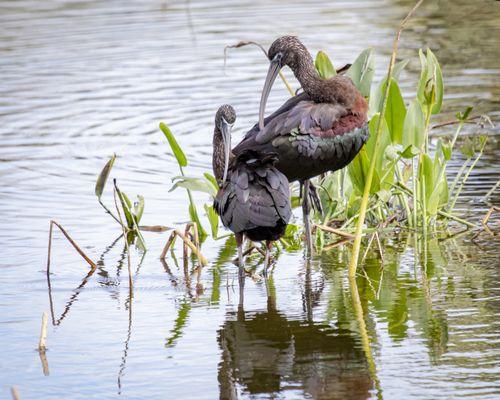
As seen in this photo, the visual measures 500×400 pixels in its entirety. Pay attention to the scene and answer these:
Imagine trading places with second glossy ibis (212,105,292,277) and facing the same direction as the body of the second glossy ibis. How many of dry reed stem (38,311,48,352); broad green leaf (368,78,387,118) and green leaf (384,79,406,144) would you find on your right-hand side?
2

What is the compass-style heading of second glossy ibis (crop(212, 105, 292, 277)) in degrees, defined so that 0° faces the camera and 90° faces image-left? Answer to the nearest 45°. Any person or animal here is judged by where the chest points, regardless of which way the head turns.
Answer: approximately 135°

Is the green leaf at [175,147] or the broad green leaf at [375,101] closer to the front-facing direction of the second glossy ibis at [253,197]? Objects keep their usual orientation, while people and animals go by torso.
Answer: the green leaf
